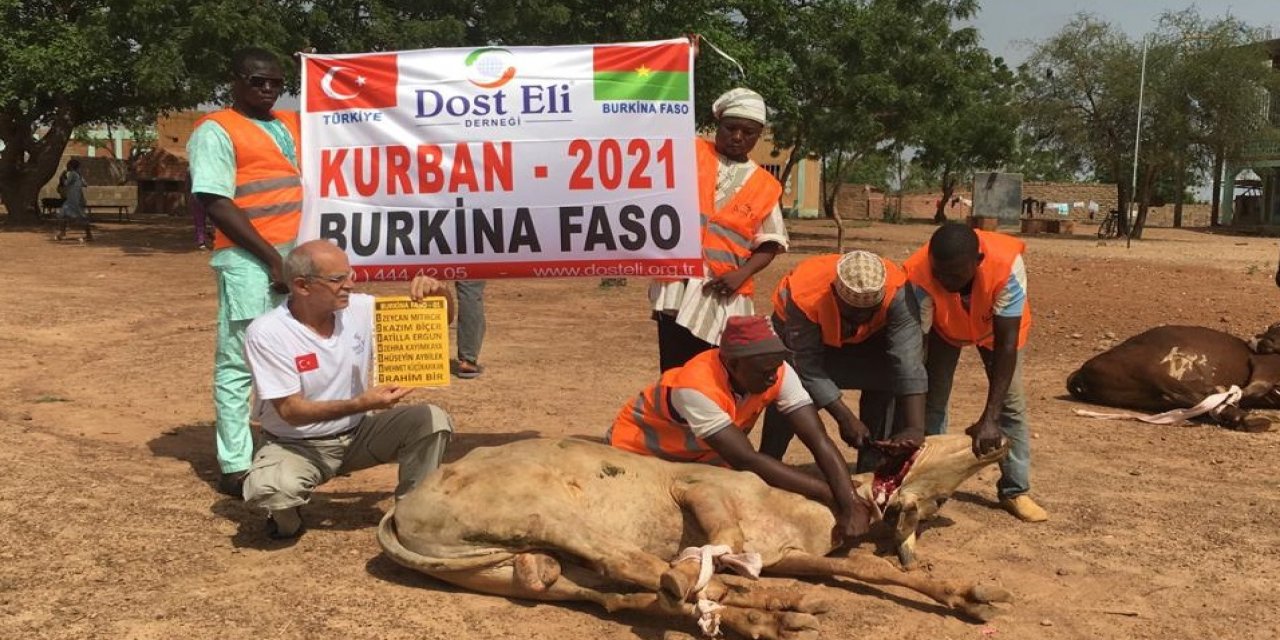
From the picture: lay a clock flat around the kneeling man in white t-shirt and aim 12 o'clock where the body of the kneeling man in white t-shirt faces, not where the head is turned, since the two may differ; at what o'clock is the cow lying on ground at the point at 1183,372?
The cow lying on ground is roughly at 10 o'clock from the kneeling man in white t-shirt.

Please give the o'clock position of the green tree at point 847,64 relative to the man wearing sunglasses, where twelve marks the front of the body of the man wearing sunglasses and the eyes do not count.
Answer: The green tree is roughly at 9 o'clock from the man wearing sunglasses.

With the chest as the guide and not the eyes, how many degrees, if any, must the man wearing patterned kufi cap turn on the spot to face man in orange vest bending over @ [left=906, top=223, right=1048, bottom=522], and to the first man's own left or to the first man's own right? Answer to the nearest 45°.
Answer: approximately 90° to the first man's own left

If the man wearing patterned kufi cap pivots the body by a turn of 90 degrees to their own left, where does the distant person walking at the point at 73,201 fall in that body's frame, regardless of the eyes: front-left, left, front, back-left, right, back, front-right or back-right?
back-left

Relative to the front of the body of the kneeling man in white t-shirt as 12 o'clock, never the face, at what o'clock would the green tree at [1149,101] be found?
The green tree is roughly at 9 o'clock from the kneeling man in white t-shirt.

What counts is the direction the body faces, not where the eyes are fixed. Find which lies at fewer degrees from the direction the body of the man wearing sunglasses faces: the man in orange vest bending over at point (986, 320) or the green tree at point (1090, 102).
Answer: the man in orange vest bending over

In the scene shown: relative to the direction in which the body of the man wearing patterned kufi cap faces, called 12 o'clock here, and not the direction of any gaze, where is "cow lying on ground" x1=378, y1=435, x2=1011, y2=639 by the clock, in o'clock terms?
The cow lying on ground is roughly at 1 o'clock from the man wearing patterned kufi cap.

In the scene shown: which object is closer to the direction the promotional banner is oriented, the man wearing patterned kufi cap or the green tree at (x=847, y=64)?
the man wearing patterned kufi cap

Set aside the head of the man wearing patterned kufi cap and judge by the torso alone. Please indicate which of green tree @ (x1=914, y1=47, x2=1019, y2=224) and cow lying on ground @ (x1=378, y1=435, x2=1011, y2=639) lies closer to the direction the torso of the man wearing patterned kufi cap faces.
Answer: the cow lying on ground

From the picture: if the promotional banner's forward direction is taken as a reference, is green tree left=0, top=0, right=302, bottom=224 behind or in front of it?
behind

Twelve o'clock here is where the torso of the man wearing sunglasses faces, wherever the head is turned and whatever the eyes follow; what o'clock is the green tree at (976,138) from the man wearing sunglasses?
The green tree is roughly at 9 o'clock from the man wearing sunglasses.

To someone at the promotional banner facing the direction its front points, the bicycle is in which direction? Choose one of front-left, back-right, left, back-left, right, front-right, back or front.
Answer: back-left

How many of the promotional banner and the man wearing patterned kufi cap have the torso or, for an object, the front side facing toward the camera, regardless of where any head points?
2

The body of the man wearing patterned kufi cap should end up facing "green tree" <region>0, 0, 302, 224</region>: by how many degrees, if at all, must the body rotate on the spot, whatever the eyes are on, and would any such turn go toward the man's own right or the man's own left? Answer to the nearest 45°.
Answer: approximately 135° to the man's own right
